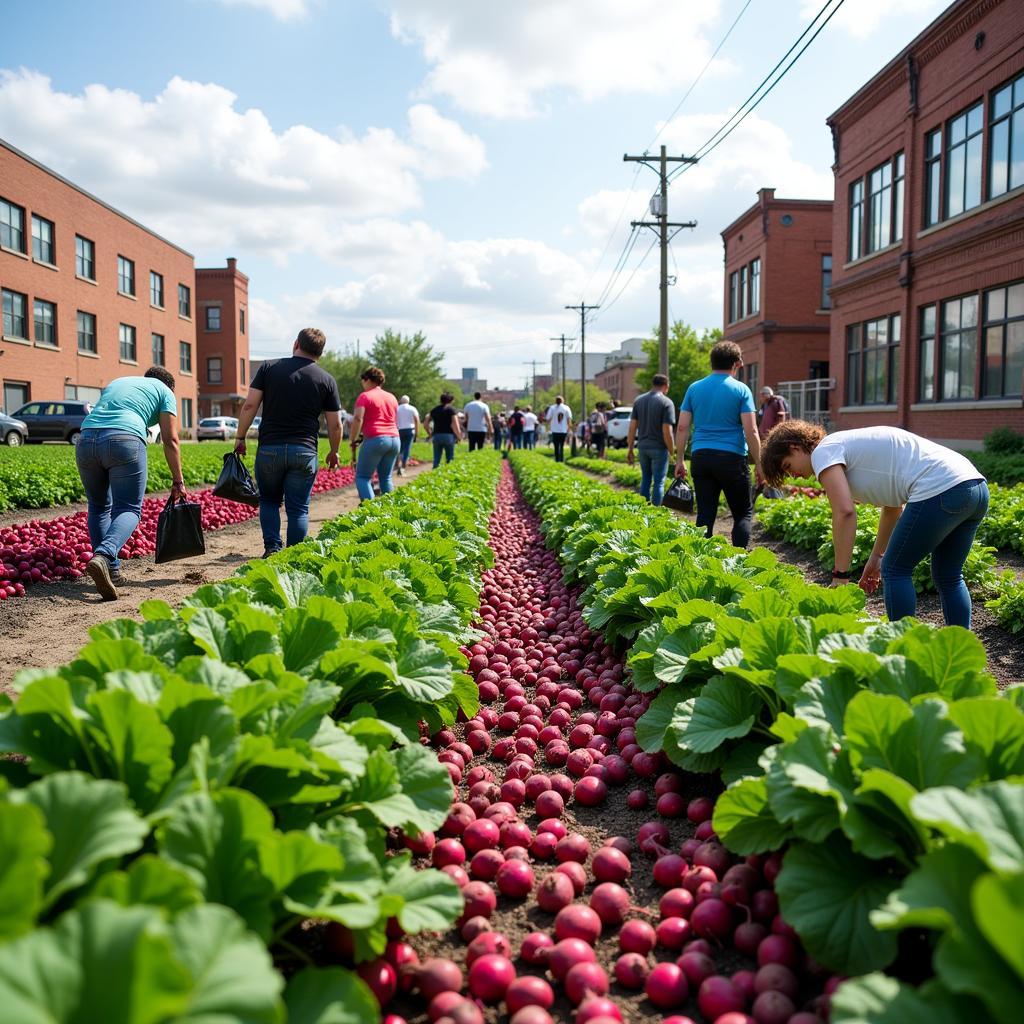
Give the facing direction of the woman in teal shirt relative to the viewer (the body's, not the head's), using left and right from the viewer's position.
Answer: facing away from the viewer and to the right of the viewer

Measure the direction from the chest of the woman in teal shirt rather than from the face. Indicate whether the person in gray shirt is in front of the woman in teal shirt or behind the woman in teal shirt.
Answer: in front

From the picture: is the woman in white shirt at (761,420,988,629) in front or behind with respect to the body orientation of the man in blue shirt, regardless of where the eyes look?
behind

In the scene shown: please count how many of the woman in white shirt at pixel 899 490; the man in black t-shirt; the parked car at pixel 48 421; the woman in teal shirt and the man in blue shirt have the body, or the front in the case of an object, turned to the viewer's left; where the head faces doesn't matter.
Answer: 2

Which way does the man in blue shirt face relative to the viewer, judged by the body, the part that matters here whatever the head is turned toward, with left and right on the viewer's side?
facing away from the viewer

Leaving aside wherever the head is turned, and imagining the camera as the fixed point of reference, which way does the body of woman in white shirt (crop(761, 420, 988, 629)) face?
to the viewer's left

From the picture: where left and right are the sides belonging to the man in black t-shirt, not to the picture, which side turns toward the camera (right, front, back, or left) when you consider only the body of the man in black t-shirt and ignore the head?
back

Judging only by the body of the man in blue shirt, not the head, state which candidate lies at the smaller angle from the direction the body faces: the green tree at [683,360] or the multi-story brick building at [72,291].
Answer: the green tree

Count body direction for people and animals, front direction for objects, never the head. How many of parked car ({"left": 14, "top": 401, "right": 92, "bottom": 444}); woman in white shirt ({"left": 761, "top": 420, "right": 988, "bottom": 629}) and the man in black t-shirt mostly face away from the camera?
1

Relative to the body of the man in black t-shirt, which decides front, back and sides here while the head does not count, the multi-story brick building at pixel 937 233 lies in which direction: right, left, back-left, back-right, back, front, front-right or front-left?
front-right

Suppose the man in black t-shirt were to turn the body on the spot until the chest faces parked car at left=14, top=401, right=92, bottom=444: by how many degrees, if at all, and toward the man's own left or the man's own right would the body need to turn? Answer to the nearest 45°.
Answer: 0° — they already face it

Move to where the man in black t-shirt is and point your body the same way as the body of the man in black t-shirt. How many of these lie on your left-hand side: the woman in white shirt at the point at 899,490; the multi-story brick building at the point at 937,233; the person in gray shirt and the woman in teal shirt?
1

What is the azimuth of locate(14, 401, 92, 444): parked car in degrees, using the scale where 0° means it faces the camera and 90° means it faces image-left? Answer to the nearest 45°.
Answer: approximately 90°
